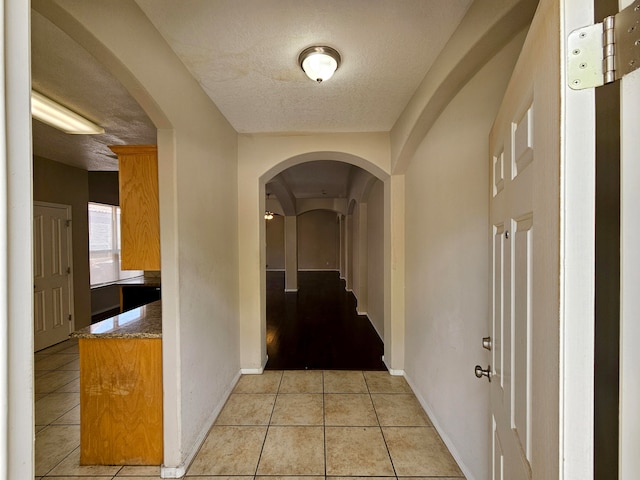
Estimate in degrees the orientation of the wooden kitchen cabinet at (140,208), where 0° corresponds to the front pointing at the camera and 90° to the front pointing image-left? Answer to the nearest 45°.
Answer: approximately 90°

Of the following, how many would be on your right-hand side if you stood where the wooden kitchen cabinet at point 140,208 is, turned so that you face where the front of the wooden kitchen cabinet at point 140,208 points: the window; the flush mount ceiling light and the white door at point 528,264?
1

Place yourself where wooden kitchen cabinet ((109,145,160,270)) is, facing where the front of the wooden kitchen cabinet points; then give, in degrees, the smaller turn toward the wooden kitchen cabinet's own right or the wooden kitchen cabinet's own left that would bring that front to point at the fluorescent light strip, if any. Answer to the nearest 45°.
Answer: approximately 45° to the wooden kitchen cabinet's own right
